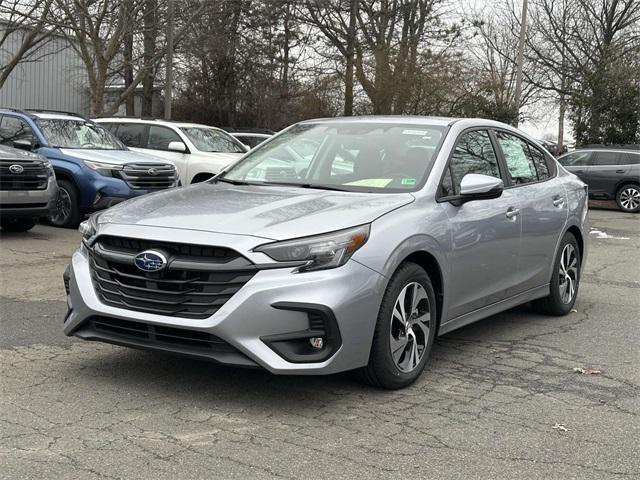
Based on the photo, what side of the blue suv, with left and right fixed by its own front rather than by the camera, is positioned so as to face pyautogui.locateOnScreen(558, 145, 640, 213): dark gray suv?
left

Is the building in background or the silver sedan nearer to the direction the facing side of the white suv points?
the silver sedan

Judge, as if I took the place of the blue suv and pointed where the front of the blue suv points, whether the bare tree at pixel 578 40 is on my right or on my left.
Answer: on my left

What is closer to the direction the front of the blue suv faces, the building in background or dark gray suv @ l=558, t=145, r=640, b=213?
the dark gray suv

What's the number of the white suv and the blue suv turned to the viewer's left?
0

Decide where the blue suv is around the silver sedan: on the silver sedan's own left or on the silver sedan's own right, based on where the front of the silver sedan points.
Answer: on the silver sedan's own right

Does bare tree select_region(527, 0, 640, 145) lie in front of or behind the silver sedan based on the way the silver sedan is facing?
behind

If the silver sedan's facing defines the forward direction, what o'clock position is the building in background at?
The building in background is roughly at 4 o'clock from the silver sedan.

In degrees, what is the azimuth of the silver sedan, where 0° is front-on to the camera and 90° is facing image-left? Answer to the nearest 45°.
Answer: approximately 45°
